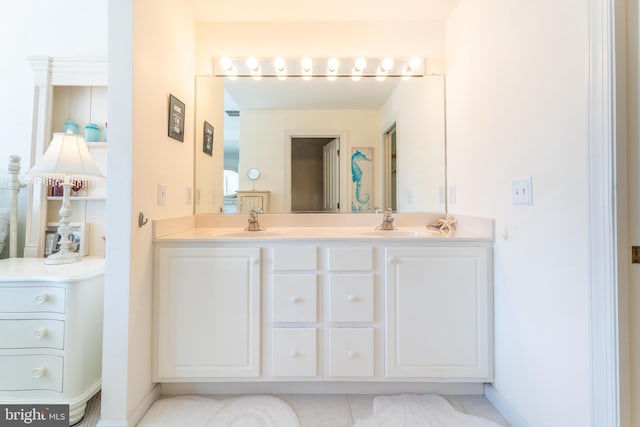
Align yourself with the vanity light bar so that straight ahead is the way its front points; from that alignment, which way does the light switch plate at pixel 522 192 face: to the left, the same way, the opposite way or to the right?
to the right

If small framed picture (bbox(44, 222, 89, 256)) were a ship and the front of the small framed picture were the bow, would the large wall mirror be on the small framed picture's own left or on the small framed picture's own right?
on the small framed picture's own left

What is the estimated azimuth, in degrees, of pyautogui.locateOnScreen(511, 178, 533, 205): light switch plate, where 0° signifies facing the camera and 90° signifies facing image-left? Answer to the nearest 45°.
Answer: approximately 45°

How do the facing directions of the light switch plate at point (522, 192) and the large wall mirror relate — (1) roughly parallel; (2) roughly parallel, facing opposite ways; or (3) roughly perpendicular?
roughly perpendicular

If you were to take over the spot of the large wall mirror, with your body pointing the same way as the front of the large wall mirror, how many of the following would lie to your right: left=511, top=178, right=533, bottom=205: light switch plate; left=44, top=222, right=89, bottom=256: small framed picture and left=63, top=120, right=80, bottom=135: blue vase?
2

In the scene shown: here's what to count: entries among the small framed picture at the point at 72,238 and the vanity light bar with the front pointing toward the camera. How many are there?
2

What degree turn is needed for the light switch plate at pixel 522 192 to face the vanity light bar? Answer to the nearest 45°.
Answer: approximately 45° to its right

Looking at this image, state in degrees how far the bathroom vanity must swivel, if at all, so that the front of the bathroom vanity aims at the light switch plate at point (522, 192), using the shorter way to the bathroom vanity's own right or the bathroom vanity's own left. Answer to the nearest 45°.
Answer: approximately 90° to the bathroom vanity's own left

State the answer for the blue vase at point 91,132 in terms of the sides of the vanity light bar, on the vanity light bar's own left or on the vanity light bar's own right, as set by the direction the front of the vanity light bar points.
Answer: on the vanity light bar's own right

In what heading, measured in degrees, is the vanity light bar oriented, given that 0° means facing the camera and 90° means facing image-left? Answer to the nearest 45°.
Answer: approximately 0°

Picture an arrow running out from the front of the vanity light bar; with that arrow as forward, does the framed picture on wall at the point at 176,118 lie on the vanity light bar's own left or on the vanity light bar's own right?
on the vanity light bar's own right

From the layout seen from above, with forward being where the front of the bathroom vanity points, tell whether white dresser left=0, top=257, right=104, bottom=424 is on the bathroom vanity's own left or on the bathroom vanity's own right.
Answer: on the bathroom vanity's own right
